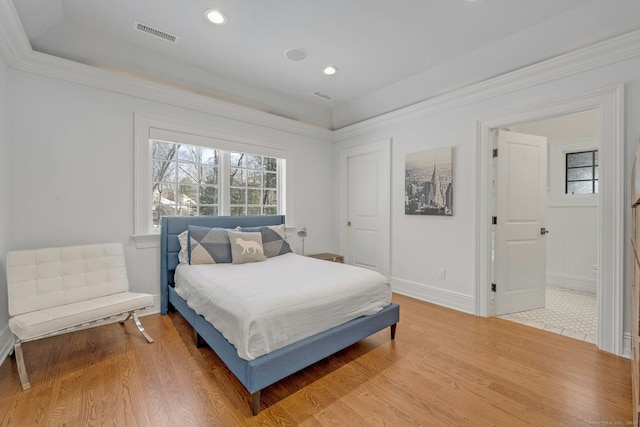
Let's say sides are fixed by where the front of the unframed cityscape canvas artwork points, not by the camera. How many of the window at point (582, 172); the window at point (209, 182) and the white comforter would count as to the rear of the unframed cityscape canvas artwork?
1

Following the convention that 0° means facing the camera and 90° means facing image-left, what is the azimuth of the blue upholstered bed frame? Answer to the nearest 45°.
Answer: approximately 315°

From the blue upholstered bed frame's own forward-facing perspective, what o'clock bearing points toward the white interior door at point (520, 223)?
The white interior door is roughly at 10 o'clock from the blue upholstered bed frame.

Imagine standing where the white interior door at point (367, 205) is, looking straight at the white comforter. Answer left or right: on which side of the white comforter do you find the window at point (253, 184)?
right

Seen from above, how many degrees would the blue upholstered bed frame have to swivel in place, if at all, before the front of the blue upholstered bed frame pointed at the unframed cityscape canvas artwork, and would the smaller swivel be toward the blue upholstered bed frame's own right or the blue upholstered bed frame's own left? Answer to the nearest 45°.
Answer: approximately 90° to the blue upholstered bed frame's own left

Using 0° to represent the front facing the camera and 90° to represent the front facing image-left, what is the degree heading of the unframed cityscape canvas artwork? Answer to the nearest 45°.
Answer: approximately 45°

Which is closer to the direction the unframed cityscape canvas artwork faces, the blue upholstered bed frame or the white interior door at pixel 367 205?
the blue upholstered bed frame

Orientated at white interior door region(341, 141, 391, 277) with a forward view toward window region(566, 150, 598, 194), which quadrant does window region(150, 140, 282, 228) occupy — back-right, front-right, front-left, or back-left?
back-right

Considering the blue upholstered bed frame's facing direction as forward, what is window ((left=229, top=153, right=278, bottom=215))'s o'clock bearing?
The window is roughly at 7 o'clock from the blue upholstered bed frame.

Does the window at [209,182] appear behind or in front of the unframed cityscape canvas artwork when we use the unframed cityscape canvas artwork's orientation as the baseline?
in front

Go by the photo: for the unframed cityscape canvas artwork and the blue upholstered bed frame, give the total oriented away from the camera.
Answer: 0

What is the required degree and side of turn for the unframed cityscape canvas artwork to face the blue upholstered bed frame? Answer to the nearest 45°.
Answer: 0° — it already faces it
